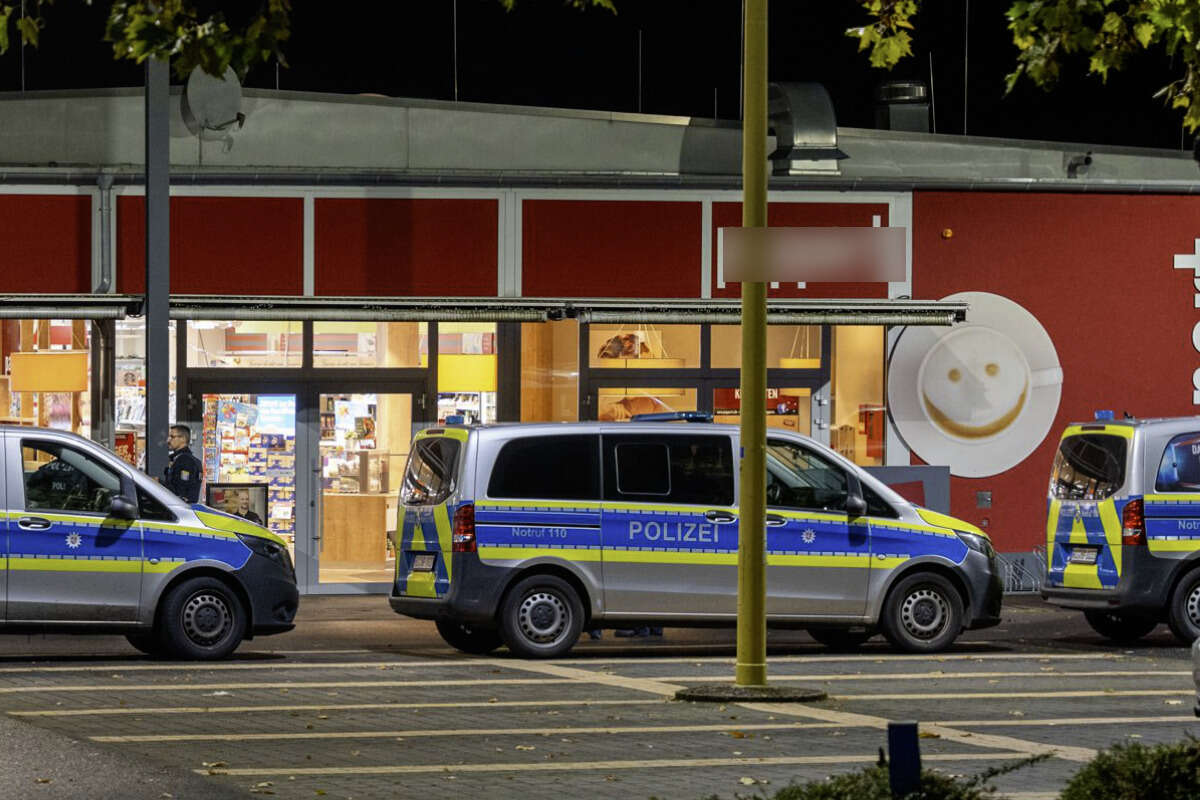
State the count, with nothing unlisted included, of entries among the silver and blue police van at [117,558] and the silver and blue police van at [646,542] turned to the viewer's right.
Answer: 2

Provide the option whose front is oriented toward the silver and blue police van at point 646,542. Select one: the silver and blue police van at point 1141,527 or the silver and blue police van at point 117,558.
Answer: the silver and blue police van at point 117,558

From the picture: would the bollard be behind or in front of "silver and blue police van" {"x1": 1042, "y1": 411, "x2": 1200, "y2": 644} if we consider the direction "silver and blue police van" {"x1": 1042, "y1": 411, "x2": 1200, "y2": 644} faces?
behind

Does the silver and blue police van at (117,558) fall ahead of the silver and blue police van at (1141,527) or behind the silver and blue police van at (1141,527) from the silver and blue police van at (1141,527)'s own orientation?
behind

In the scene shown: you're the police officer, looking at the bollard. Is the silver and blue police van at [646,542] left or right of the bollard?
left

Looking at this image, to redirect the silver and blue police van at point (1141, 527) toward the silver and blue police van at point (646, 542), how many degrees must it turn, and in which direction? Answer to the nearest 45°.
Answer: approximately 180°

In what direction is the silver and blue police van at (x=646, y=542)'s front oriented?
to the viewer's right

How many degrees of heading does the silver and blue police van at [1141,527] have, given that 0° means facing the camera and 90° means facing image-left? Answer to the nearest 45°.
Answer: approximately 225°

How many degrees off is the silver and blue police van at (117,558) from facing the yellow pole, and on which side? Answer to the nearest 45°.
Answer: approximately 45° to its right

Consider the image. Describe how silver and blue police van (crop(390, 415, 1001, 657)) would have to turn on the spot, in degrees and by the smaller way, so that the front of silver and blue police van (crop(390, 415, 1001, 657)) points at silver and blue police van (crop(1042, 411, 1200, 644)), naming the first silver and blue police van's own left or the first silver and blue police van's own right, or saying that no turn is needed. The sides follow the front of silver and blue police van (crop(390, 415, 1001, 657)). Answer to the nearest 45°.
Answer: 0° — it already faces it

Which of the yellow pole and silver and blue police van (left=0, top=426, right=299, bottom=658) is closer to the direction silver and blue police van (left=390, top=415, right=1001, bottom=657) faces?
the yellow pole

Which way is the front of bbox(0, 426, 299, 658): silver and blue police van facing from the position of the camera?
facing to the right of the viewer
